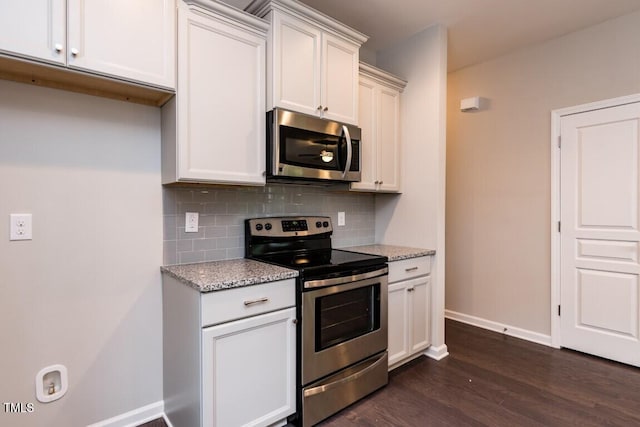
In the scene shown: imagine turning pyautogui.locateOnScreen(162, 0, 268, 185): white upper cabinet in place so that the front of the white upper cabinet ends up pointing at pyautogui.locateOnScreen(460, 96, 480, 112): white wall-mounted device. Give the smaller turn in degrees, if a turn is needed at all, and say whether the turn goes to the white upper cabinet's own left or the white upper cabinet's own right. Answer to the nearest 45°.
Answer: approximately 45° to the white upper cabinet's own left

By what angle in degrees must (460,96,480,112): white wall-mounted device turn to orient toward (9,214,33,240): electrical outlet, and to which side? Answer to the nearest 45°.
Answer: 0° — it already faces it

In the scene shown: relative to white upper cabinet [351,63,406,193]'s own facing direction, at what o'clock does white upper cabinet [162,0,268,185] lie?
white upper cabinet [162,0,268,185] is roughly at 3 o'clock from white upper cabinet [351,63,406,193].

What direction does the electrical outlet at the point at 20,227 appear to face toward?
toward the camera

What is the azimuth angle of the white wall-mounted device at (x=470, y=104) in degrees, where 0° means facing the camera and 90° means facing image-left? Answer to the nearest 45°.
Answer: approximately 45°

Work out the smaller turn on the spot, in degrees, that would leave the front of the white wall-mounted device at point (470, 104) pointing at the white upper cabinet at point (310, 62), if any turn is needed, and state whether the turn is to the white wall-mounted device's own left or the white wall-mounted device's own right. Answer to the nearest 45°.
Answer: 0° — it already faces it

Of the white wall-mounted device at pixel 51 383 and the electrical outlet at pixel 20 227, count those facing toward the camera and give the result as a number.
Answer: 2

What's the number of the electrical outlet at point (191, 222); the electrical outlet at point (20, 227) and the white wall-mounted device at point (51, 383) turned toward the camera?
3
